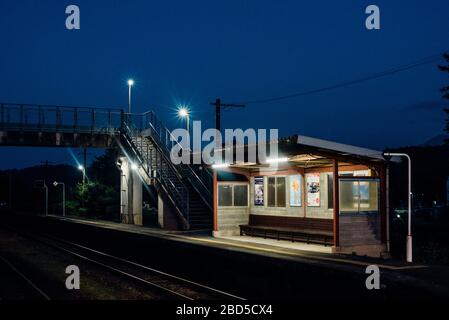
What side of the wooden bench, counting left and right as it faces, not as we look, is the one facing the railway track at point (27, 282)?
front

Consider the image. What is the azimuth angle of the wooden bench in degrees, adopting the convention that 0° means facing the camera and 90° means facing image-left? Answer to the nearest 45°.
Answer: approximately 45°
